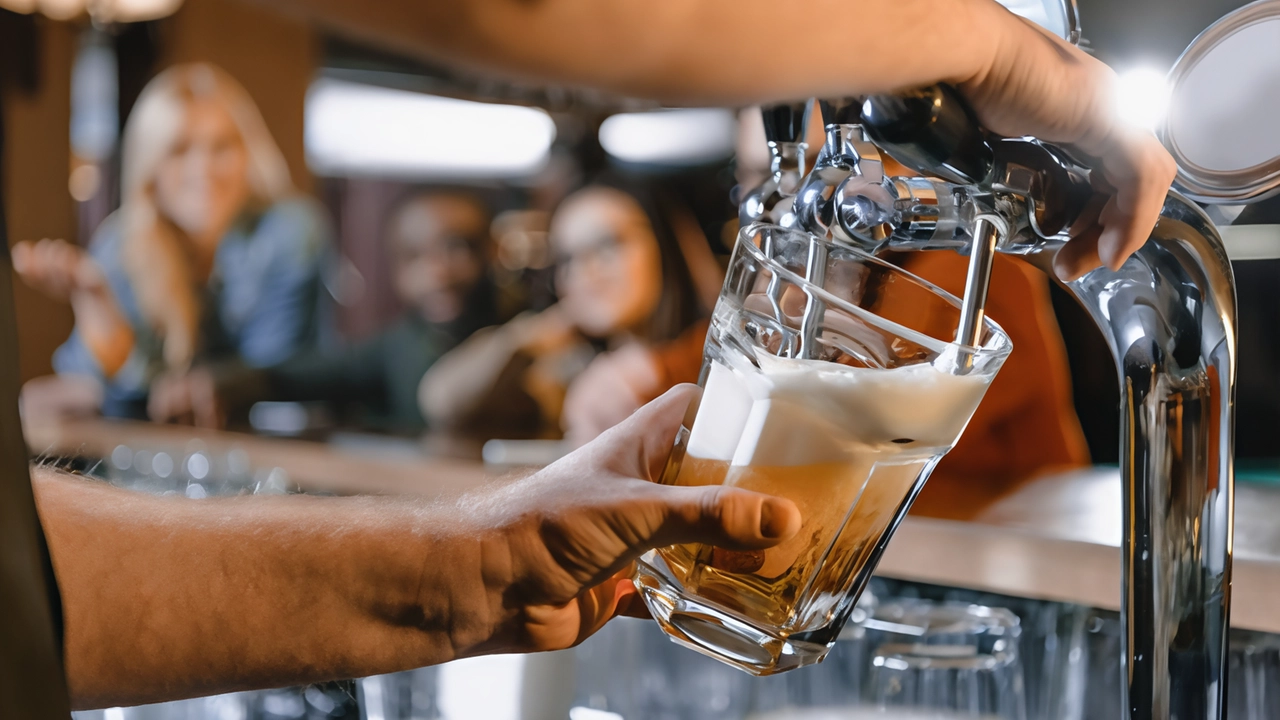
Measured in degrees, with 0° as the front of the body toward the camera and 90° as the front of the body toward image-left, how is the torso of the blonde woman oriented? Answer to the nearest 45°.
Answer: approximately 0°
